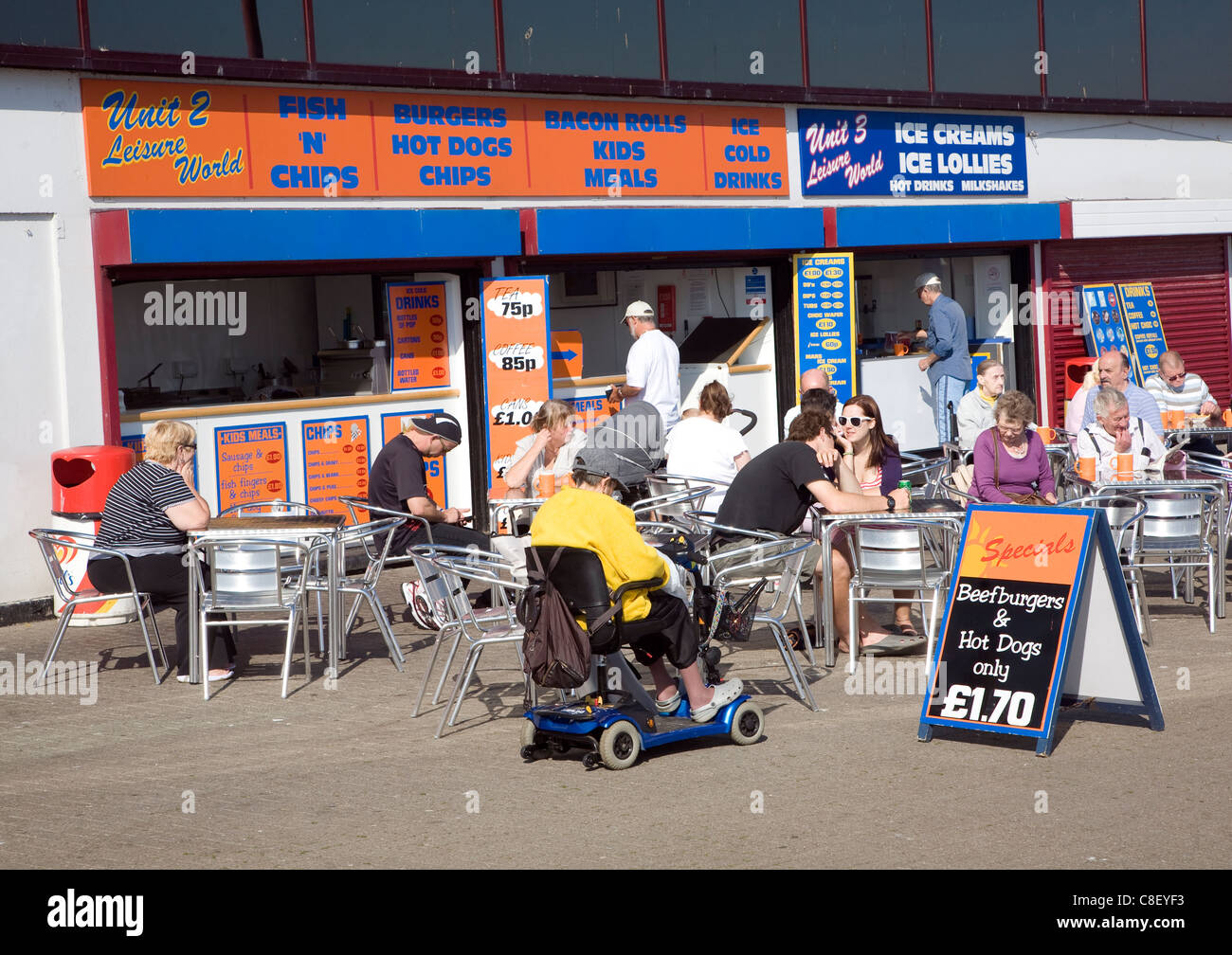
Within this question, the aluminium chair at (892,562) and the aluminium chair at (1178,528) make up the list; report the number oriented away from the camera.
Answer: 2

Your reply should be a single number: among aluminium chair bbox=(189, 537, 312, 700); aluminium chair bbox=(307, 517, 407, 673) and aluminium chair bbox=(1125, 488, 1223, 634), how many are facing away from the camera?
2

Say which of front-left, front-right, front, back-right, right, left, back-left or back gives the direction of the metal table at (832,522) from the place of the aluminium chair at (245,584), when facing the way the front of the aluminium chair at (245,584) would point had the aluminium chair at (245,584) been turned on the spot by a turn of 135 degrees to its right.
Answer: front-left

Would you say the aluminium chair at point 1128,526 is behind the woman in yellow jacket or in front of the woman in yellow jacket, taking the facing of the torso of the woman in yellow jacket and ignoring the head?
in front

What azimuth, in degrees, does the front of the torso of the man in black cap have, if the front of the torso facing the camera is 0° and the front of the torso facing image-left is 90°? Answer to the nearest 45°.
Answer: approximately 270°

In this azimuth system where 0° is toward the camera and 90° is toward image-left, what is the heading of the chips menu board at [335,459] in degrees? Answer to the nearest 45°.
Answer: approximately 0°

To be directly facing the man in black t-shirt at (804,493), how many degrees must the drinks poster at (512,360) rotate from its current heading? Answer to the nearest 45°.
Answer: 0° — it already faces them

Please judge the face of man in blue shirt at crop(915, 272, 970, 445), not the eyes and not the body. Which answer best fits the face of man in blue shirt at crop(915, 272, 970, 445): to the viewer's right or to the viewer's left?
to the viewer's left

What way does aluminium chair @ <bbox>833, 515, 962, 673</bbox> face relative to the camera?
away from the camera

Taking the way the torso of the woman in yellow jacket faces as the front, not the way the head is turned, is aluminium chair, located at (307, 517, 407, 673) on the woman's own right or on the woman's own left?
on the woman's own left

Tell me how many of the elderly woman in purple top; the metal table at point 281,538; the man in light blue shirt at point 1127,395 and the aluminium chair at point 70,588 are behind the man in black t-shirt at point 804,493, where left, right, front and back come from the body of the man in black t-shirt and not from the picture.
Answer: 2

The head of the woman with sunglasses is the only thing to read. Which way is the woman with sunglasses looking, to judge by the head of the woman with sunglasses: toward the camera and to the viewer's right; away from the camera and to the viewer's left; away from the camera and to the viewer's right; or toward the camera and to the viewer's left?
toward the camera and to the viewer's left

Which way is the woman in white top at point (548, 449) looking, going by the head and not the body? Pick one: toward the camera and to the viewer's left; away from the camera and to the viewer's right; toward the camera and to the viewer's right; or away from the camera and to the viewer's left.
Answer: toward the camera and to the viewer's right

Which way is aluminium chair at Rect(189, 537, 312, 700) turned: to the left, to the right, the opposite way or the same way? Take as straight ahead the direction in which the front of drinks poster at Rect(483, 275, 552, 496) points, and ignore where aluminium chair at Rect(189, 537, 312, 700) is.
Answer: the opposite way

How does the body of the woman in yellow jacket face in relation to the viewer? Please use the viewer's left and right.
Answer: facing away from the viewer and to the right of the viewer

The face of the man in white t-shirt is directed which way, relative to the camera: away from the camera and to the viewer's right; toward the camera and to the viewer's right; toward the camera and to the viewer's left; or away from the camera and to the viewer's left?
away from the camera and to the viewer's left
